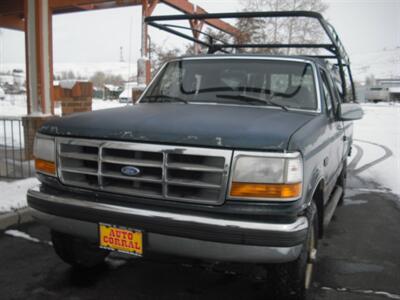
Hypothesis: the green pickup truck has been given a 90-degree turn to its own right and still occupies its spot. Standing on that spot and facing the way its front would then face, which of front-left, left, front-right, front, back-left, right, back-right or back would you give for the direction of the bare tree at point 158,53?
front-right

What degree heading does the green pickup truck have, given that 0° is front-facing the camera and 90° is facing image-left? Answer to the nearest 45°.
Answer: approximately 45°
